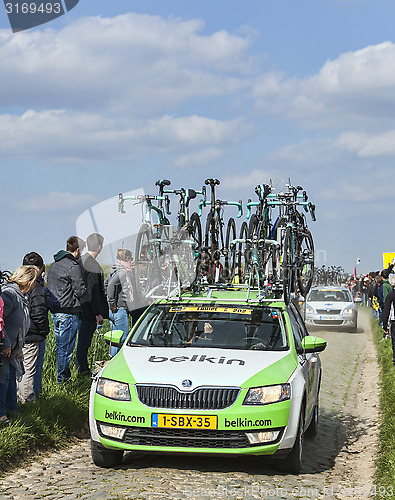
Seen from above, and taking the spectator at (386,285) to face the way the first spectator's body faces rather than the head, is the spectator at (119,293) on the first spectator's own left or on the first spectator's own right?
on the first spectator's own left

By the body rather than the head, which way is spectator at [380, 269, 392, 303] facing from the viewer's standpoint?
to the viewer's left

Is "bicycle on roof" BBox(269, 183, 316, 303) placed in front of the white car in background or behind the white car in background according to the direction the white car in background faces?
in front

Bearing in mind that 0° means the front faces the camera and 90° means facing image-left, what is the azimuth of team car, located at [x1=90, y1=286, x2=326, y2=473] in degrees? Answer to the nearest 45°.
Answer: approximately 0°

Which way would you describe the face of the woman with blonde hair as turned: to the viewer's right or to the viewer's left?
to the viewer's right

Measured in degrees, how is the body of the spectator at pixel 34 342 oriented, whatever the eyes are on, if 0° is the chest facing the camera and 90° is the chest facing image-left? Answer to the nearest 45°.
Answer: approximately 225°
